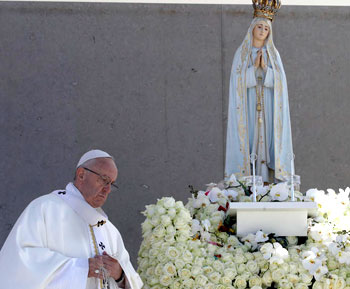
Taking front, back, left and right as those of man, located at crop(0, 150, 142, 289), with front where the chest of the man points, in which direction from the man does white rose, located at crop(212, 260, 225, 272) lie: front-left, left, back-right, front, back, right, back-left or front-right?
front-left

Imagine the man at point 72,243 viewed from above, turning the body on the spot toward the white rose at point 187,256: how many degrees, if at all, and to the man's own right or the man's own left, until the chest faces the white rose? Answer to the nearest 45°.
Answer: approximately 45° to the man's own left

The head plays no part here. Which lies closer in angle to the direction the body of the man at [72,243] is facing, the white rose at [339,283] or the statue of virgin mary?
the white rose

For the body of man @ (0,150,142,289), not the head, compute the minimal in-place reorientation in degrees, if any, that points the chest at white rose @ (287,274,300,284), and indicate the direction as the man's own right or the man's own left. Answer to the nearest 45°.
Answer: approximately 45° to the man's own left

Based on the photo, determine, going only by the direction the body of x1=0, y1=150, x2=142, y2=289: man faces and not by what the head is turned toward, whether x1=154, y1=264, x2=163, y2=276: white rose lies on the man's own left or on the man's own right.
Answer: on the man's own left

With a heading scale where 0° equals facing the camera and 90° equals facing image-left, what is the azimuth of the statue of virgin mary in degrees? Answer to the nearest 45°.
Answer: approximately 0°

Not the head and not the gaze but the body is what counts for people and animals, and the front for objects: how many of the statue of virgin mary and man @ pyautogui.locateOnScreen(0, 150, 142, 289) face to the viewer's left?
0
